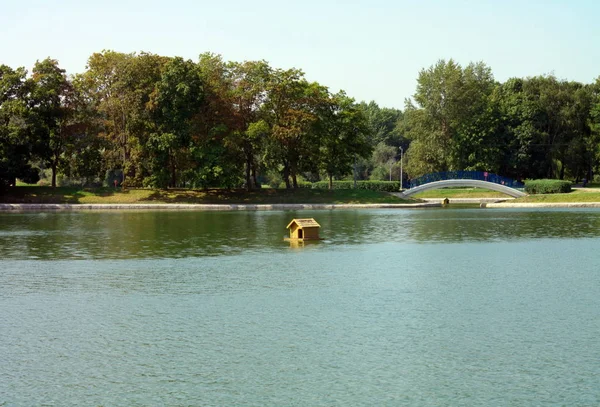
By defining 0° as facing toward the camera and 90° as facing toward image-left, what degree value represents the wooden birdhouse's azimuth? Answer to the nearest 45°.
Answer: approximately 45°
